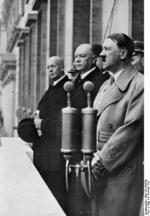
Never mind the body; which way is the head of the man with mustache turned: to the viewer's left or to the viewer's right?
to the viewer's left

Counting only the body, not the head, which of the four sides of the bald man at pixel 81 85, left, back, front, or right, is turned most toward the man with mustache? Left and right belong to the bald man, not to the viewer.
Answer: left

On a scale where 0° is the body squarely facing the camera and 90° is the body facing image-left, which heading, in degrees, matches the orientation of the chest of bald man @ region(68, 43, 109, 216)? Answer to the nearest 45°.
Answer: approximately 45°
